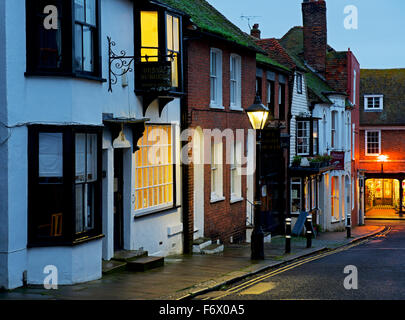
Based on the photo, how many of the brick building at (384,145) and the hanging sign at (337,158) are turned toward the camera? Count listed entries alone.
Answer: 2

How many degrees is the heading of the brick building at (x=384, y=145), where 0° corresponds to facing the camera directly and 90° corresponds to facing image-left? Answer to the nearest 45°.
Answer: approximately 0°

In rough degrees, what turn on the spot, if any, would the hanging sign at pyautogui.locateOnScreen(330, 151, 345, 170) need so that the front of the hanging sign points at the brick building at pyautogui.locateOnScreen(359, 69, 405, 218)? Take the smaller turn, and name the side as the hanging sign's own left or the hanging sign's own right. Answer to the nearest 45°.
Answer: approximately 180°

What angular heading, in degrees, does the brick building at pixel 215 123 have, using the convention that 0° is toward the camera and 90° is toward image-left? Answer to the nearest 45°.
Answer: approximately 315°

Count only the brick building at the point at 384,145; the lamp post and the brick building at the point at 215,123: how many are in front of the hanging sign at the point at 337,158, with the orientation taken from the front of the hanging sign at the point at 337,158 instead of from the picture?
2

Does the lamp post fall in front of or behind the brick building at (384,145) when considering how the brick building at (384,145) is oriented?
in front

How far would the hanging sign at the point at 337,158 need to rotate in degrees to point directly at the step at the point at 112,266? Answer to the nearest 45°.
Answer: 0° — it already faces it

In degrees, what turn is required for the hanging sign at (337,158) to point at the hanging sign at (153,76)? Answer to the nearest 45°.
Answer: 0° — it already faces it

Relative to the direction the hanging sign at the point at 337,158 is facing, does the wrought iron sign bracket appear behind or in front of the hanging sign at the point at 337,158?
in front

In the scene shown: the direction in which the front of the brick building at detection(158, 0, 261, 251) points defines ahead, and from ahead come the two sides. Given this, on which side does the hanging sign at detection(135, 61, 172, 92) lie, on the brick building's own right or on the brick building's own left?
on the brick building's own right
